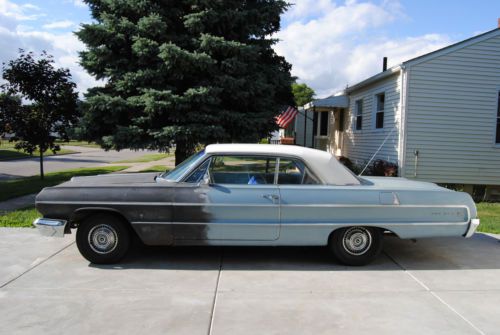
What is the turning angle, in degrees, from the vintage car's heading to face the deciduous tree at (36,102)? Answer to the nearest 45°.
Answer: approximately 45° to its right

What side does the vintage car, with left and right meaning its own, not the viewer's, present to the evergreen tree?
right

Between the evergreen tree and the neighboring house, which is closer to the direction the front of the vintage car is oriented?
the evergreen tree

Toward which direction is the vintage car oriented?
to the viewer's left

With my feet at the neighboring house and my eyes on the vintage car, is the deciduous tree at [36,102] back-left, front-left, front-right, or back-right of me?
front-right

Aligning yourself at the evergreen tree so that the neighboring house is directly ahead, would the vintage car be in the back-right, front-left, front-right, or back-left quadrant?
front-right

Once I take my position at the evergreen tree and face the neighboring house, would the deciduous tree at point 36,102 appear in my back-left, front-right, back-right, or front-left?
back-left

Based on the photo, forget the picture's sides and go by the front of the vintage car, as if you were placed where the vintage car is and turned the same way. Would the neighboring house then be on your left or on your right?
on your right
